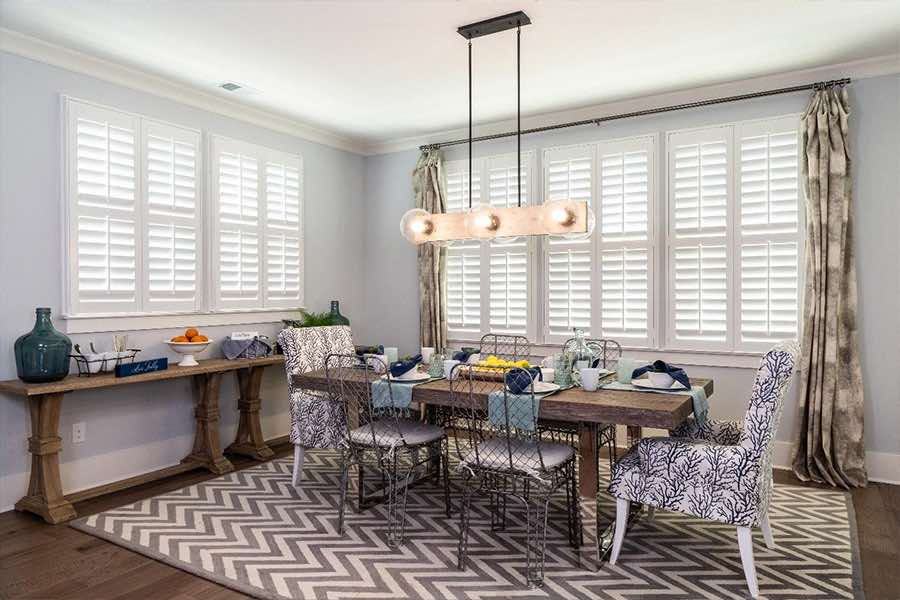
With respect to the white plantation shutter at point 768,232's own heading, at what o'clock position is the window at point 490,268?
The window is roughly at 3 o'clock from the white plantation shutter.

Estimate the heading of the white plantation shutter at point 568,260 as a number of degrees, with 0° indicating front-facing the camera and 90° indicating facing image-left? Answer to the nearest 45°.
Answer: approximately 0°

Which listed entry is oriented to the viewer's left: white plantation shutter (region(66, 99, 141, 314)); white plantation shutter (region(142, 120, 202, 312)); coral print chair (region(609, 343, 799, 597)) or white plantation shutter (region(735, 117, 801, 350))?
the coral print chair

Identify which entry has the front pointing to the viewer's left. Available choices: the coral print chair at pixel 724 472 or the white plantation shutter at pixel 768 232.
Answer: the coral print chair

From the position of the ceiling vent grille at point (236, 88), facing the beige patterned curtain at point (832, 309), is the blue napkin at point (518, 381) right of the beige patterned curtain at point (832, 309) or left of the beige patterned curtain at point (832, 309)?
right

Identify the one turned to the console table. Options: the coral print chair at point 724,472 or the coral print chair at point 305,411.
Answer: the coral print chair at point 724,472

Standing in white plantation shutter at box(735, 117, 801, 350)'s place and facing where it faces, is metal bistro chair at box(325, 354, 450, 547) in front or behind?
in front

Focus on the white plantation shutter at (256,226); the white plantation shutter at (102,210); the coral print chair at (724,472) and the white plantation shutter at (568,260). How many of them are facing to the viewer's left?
1

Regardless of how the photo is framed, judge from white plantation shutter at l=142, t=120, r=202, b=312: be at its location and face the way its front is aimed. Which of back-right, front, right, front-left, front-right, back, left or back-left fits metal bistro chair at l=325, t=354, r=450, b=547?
front

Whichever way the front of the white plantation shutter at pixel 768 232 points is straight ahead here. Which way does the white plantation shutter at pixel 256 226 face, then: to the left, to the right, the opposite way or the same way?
to the left

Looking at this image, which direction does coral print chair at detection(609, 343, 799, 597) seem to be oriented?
to the viewer's left

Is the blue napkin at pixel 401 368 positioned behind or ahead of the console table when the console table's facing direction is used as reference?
ahead

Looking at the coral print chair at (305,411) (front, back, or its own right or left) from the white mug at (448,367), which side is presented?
front

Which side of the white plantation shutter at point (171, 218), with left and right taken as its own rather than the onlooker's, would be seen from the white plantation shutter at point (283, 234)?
left

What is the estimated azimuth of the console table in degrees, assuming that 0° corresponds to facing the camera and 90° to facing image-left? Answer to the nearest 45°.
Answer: approximately 315°

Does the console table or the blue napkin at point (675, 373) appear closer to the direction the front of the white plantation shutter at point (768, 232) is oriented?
the blue napkin

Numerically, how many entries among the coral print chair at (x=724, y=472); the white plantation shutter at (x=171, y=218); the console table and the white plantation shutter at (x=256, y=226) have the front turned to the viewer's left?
1

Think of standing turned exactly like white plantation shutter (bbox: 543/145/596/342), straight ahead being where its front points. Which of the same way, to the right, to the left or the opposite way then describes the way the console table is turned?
to the left
